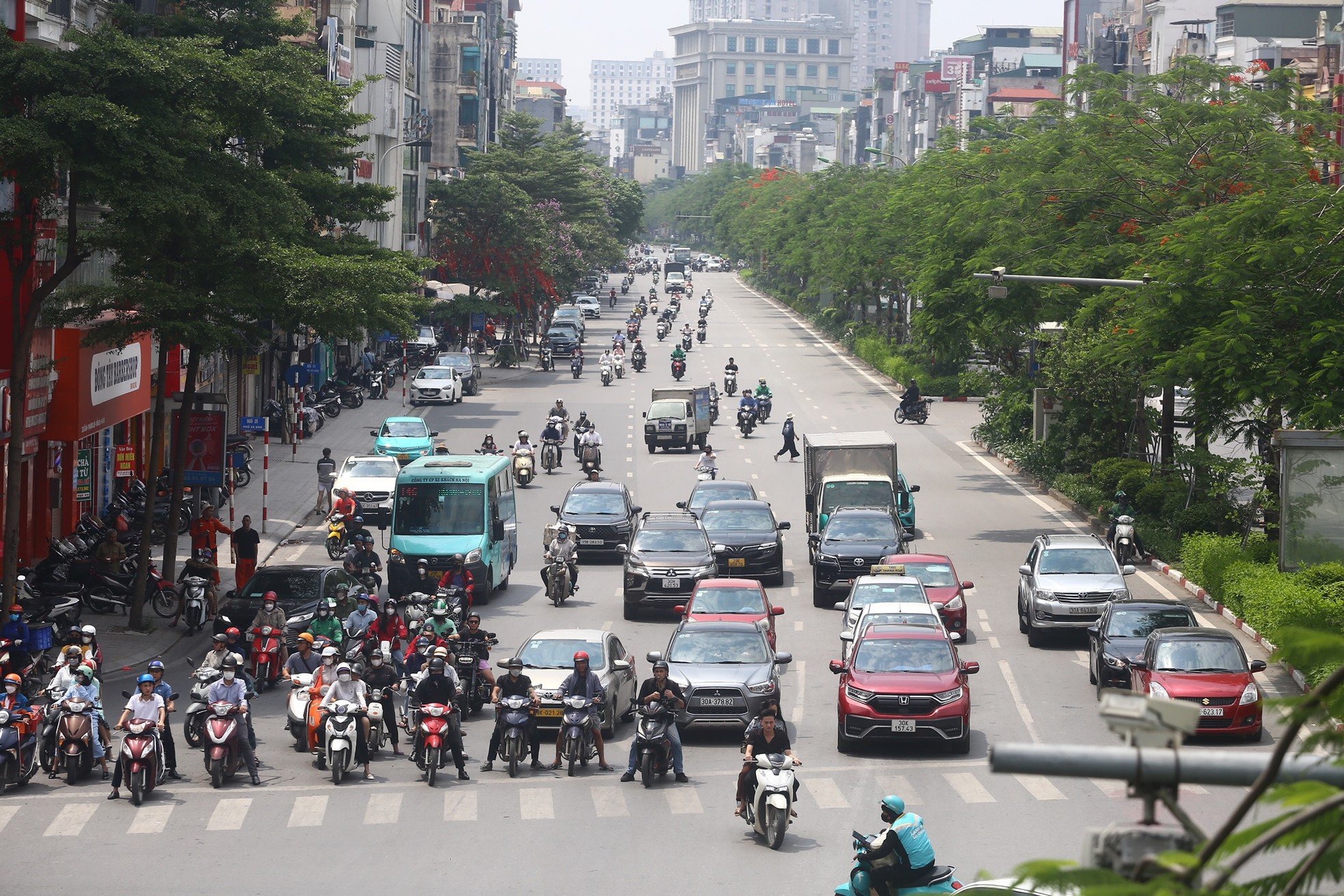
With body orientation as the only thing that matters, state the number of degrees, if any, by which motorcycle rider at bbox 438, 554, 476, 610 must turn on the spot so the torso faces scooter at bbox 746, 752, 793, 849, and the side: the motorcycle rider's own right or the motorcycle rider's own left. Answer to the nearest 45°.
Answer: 0° — they already face it

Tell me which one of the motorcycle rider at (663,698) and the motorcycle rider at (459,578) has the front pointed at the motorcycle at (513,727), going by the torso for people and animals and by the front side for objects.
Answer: the motorcycle rider at (459,578)

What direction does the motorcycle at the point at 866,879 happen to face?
to the viewer's left

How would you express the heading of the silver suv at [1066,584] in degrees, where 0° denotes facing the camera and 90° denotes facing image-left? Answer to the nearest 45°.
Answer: approximately 0°

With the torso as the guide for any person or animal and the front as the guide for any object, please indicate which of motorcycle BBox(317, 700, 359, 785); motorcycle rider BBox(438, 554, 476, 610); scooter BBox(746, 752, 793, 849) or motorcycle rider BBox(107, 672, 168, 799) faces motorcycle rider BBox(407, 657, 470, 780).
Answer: motorcycle rider BBox(438, 554, 476, 610)

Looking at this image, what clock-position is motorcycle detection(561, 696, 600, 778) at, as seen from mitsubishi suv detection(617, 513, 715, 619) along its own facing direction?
The motorcycle is roughly at 12 o'clock from the mitsubishi suv.

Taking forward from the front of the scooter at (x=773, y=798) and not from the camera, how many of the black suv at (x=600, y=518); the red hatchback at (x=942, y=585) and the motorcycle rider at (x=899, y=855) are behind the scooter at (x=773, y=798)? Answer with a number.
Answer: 2

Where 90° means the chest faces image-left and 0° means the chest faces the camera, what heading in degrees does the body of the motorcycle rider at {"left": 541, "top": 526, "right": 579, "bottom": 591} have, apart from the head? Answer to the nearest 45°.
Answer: approximately 0°

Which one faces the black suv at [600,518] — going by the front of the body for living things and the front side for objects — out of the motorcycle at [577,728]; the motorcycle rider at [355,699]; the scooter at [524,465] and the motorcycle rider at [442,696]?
the scooter

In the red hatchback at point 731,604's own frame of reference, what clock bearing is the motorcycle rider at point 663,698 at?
The motorcycle rider is roughly at 12 o'clock from the red hatchback.
